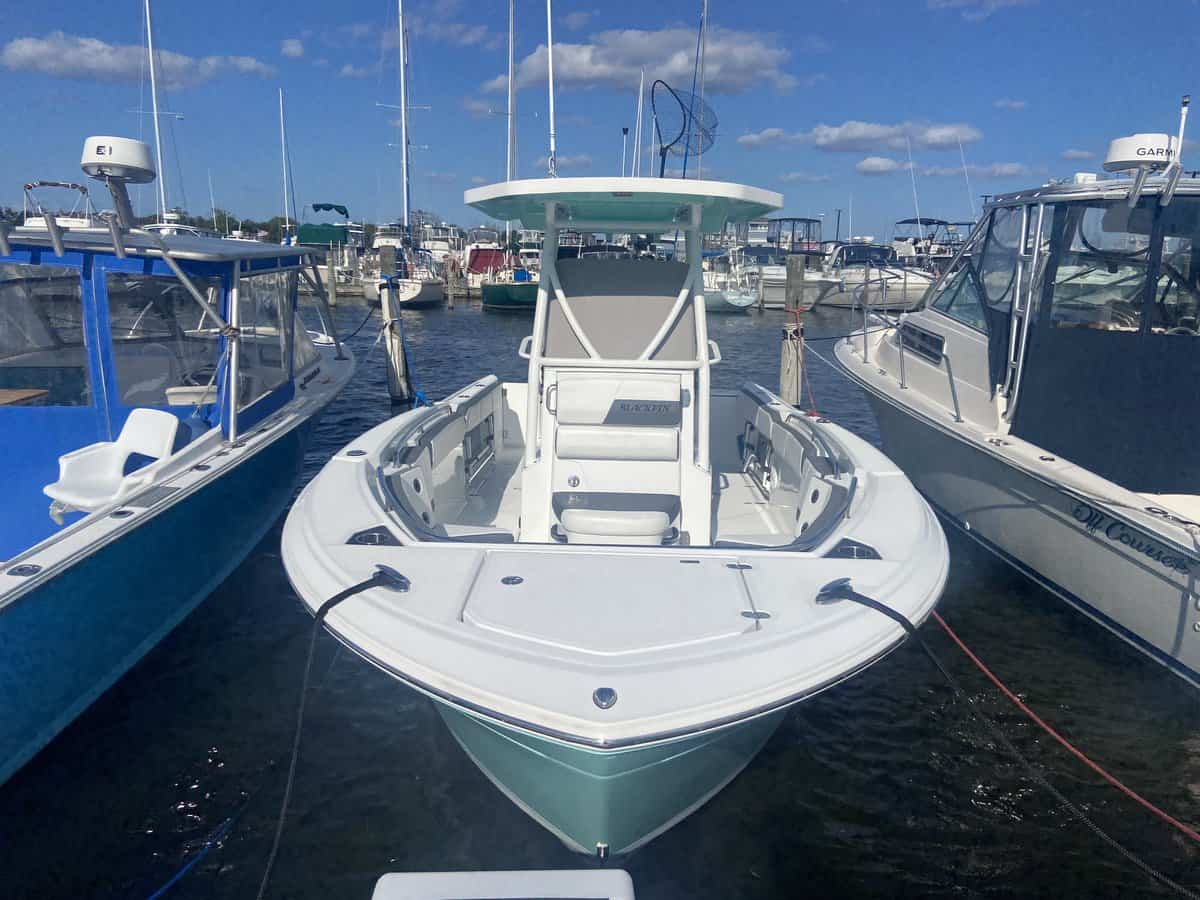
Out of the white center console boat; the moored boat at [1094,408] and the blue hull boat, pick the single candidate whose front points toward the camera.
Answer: the white center console boat

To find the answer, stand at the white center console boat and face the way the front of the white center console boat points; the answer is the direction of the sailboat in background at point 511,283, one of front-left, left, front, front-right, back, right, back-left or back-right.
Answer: back

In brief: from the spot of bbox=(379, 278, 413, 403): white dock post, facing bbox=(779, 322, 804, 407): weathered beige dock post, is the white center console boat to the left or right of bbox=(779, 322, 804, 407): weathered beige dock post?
right

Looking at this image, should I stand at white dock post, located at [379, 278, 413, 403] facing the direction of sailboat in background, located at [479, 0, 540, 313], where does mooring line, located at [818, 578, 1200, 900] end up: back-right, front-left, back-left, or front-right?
back-right

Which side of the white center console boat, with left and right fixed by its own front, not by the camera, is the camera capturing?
front

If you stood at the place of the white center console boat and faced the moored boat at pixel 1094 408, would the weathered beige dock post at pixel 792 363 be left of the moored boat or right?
left
